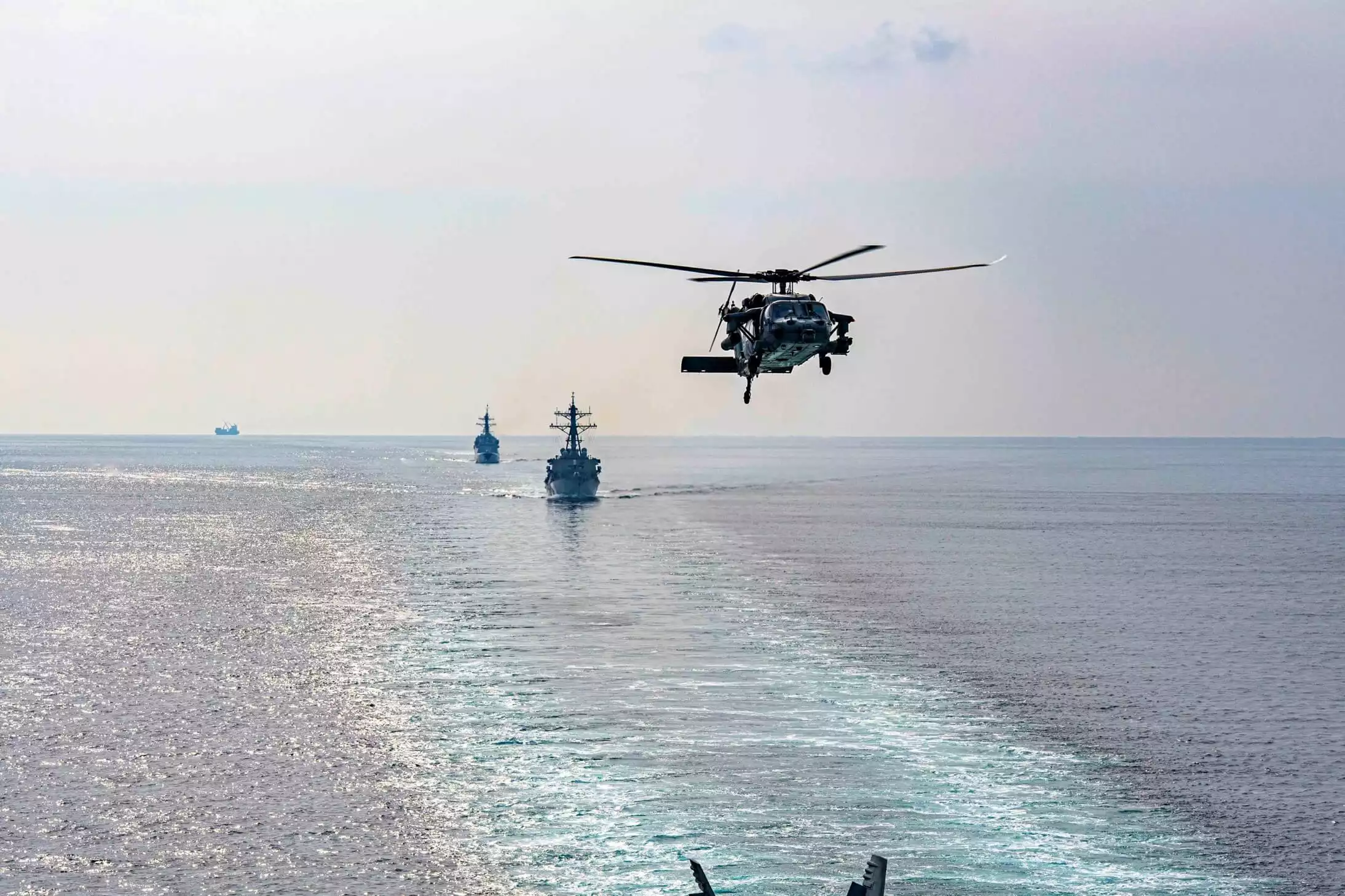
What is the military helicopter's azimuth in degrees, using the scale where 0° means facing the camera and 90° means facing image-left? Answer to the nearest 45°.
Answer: approximately 0°
